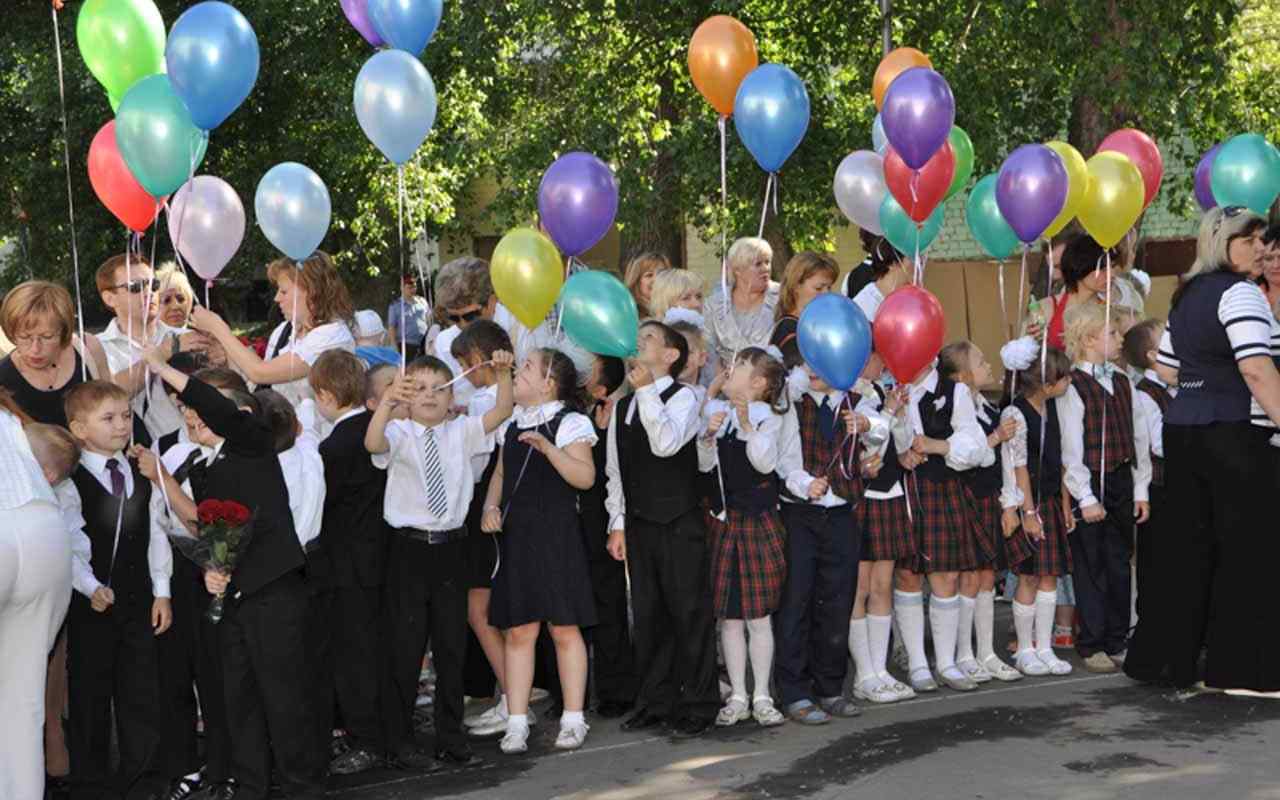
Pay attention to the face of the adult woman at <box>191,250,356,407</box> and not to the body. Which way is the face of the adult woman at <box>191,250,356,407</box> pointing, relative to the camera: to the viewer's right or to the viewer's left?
to the viewer's left

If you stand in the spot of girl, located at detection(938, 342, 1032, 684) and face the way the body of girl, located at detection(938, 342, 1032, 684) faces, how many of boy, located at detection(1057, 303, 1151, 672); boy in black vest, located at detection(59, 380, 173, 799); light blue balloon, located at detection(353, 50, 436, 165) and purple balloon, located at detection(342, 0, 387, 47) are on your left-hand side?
1

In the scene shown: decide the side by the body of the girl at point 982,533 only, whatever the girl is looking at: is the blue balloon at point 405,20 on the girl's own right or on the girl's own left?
on the girl's own right

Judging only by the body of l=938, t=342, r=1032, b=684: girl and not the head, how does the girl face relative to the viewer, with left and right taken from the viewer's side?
facing the viewer and to the right of the viewer

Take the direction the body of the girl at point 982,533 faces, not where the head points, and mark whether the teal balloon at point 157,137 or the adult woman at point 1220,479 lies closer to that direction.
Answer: the adult woman

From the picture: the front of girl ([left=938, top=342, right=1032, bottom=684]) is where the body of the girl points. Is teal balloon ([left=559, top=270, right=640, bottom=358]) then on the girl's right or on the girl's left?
on the girl's right
